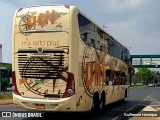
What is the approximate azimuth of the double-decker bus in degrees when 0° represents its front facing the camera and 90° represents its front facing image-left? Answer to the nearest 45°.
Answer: approximately 225°
